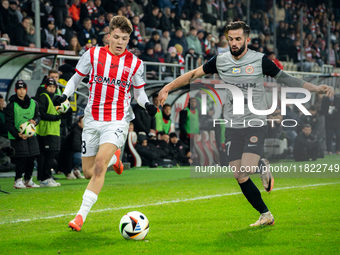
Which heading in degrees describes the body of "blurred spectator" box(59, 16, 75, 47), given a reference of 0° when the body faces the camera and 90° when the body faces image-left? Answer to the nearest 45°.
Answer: approximately 0°

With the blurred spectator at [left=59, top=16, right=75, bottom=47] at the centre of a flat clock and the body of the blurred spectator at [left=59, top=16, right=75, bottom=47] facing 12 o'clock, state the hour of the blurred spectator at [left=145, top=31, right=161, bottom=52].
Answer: the blurred spectator at [left=145, top=31, right=161, bottom=52] is roughly at 8 o'clock from the blurred spectator at [left=59, top=16, right=75, bottom=47].

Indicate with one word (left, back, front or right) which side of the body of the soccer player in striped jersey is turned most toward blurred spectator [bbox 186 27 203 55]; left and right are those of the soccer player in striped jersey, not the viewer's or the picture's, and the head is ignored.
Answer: back

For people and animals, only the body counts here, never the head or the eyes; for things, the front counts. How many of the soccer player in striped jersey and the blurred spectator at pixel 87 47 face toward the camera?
2

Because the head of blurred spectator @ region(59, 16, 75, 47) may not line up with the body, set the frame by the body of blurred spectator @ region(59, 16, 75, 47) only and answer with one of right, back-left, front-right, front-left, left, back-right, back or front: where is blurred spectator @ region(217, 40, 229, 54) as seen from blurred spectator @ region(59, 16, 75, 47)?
back-left

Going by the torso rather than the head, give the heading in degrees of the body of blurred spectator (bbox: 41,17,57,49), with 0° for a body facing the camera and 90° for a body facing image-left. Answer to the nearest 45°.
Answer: approximately 315°

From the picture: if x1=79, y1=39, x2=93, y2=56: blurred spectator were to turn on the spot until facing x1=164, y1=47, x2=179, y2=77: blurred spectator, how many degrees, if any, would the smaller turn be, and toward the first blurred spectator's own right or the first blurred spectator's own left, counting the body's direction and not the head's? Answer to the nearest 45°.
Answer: approximately 135° to the first blurred spectator's own left

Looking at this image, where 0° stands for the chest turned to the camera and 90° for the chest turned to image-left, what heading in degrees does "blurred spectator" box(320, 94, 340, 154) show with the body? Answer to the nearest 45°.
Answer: approximately 0°
